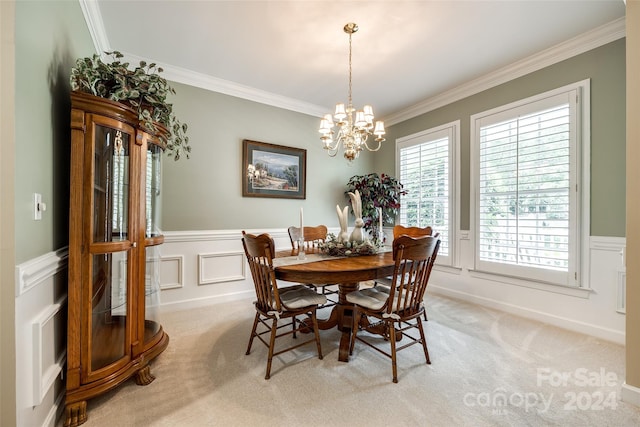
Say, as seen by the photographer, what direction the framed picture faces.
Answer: facing the viewer and to the right of the viewer

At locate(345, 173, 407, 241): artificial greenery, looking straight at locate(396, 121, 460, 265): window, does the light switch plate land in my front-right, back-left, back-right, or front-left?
back-right

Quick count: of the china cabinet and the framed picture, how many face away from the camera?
0

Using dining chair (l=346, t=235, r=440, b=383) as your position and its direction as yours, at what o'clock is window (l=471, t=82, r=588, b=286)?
The window is roughly at 3 o'clock from the dining chair.

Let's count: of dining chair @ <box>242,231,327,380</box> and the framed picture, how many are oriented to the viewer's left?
0

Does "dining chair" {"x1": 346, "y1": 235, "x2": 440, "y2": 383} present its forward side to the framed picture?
yes

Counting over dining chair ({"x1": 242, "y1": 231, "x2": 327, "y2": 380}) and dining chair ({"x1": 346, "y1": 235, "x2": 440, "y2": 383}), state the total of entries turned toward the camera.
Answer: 0

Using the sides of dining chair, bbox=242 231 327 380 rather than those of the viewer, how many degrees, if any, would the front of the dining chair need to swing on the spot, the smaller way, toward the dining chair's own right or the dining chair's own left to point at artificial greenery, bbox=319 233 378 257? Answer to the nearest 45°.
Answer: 0° — it already faces it

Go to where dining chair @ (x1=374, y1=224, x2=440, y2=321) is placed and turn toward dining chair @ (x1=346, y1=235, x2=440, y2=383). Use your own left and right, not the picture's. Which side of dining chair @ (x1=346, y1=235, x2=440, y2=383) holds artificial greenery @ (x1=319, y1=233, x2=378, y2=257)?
right

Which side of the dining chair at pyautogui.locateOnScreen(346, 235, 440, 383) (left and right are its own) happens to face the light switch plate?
left

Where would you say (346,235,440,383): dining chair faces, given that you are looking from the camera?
facing away from the viewer and to the left of the viewer

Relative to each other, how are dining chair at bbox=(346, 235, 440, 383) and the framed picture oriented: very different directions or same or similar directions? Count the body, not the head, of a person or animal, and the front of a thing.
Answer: very different directions

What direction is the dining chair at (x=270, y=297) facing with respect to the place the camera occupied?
facing away from the viewer and to the right of the viewer

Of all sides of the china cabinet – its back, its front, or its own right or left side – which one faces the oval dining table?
front
